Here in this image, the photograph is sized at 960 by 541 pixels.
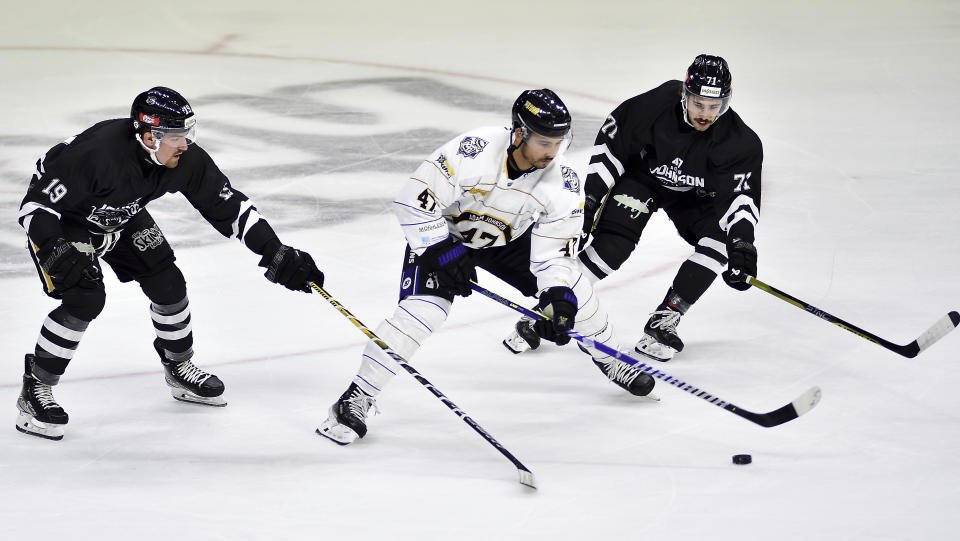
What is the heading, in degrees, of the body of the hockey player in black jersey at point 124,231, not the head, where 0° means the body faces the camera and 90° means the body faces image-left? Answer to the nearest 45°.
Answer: approximately 315°

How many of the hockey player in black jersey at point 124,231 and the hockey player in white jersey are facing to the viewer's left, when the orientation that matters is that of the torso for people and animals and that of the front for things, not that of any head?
0

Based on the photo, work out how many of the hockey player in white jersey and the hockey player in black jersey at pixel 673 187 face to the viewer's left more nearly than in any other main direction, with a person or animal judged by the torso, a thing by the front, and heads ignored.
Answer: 0

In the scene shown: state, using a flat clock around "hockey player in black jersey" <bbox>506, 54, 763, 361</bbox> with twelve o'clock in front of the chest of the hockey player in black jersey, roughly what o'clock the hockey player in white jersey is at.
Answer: The hockey player in white jersey is roughly at 1 o'clock from the hockey player in black jersey.

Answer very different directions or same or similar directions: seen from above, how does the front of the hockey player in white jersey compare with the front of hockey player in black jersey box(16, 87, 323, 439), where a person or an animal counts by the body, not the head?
same or similar directions

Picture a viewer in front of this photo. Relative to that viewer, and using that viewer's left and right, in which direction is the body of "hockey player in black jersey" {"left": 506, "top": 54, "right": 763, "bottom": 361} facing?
facing the viewer

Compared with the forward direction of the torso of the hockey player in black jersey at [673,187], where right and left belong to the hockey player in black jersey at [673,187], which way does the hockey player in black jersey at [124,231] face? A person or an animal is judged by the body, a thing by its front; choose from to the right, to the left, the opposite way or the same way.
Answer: to the left

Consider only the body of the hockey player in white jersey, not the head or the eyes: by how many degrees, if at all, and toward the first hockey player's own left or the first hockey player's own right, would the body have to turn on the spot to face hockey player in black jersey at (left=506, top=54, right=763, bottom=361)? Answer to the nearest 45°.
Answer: approximately 90° to the first hockey player's own left

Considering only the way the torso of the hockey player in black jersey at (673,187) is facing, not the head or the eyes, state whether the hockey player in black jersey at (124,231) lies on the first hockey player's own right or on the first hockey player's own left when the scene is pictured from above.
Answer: on the first hockey player's own right

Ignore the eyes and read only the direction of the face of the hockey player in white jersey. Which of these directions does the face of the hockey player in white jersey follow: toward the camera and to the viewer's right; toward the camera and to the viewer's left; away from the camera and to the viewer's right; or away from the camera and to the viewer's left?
toward the camera and to the viewer's right

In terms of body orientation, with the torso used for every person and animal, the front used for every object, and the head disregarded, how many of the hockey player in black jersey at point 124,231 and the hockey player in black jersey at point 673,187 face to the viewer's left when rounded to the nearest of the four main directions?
0

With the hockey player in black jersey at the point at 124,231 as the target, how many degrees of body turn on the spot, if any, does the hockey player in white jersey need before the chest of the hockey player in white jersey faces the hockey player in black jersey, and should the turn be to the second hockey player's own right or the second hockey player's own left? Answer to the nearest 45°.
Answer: approximately 135° to the second hockey player's own right

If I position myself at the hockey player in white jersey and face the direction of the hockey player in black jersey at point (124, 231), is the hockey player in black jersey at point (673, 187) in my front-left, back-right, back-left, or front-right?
back-right

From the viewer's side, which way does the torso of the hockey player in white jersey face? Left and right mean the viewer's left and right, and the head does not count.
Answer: facing the viewer and to the right of the viewer

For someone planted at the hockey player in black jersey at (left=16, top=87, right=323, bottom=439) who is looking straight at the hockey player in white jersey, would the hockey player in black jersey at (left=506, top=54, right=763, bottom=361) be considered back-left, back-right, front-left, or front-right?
front-left

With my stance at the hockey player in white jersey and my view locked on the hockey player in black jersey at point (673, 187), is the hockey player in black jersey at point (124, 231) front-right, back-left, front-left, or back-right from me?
back-left

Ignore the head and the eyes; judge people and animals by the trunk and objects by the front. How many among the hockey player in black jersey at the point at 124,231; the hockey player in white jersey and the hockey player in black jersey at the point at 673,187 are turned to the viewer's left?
0
